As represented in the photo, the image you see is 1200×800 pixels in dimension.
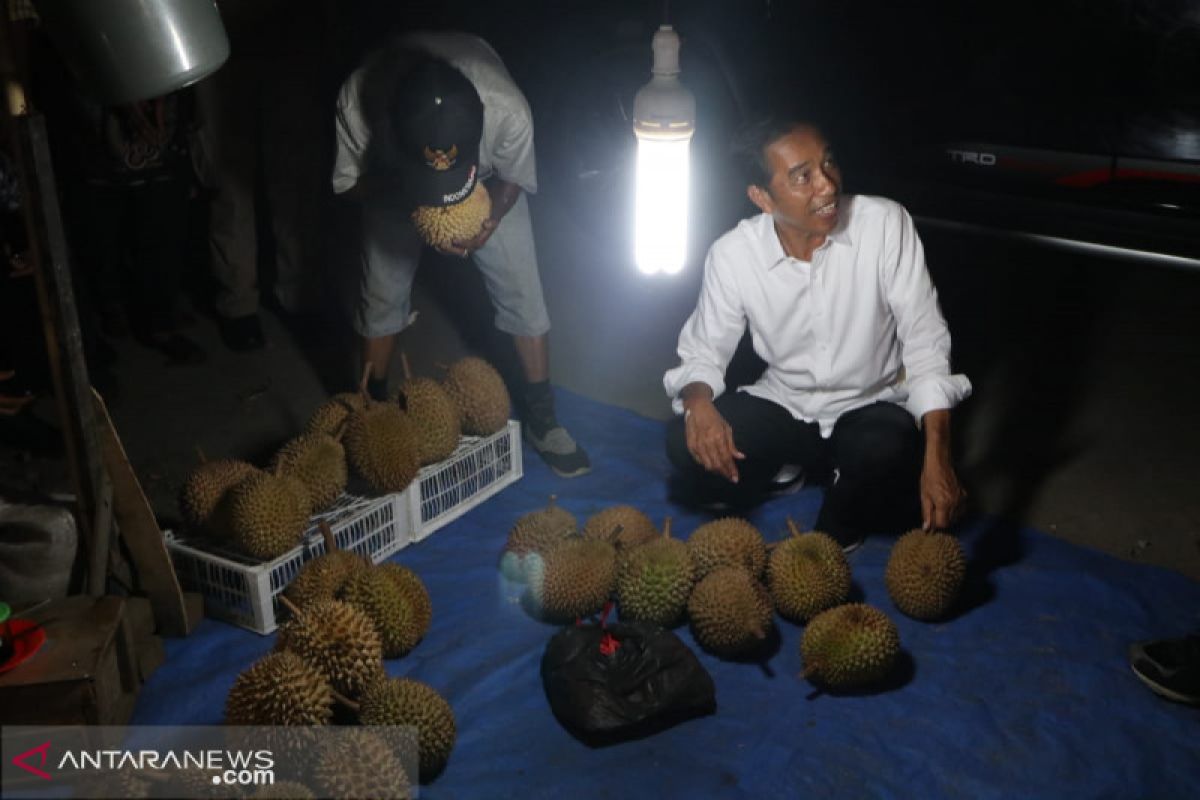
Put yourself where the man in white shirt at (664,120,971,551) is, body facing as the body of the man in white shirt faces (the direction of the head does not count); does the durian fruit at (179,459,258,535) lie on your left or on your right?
on your right

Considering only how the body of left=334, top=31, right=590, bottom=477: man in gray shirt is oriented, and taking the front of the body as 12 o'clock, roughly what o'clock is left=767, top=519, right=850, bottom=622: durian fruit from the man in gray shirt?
The durian fruit is roughly at 11 o'clock from the man in gray shirt.

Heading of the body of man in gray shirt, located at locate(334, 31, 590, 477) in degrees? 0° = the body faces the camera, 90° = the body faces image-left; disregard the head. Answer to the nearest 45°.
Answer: approximately 0°

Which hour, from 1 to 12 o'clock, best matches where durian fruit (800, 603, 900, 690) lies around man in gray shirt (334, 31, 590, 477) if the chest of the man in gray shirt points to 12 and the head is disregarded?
The durian fruit is roughly at 11 o'clock from the man in gray shirt.

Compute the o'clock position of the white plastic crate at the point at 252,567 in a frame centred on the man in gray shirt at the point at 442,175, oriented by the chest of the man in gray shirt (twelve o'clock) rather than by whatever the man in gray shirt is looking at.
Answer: The white plastic crate is roughly at 1 o'clock from the man in gray shirt.

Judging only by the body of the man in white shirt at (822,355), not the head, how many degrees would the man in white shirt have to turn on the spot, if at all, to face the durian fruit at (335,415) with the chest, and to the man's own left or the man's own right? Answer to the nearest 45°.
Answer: approximately 90° to the man's own right
